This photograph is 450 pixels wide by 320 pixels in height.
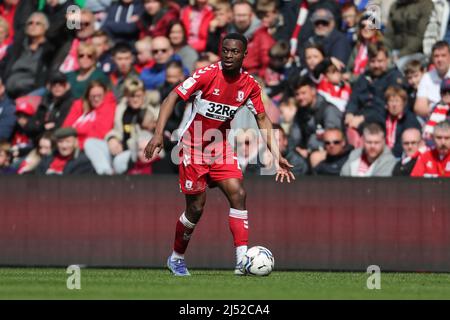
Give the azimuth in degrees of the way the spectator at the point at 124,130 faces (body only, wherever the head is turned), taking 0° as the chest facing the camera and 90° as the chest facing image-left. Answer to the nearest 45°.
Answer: approximately 0°

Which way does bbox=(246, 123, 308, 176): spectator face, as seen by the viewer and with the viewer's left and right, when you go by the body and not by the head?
facing the viewer

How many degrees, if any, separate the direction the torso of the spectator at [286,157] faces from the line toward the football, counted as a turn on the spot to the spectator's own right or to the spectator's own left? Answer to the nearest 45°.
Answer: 0° — they already face it

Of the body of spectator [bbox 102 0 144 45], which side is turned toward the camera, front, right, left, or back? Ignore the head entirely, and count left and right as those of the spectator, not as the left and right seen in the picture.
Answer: front

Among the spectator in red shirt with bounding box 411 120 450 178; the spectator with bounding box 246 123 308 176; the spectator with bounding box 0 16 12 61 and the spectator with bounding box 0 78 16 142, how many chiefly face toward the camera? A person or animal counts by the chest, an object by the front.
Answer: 4

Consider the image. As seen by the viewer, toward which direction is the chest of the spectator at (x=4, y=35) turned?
toward the camera

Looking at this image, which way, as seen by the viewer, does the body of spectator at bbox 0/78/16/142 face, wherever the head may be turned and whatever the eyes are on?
toward the camera

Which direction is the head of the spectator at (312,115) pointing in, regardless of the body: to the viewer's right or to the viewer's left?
to the viewer's left
